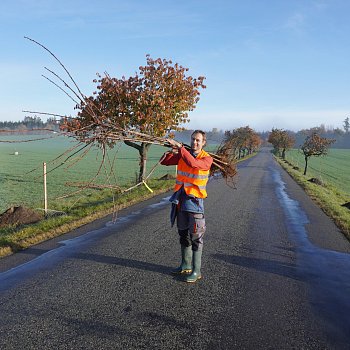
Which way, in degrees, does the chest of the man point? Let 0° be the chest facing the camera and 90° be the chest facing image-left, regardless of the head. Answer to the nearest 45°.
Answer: approximately 45°

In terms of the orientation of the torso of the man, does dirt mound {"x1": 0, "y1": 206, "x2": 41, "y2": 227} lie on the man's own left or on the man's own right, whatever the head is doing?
on the man's own right
